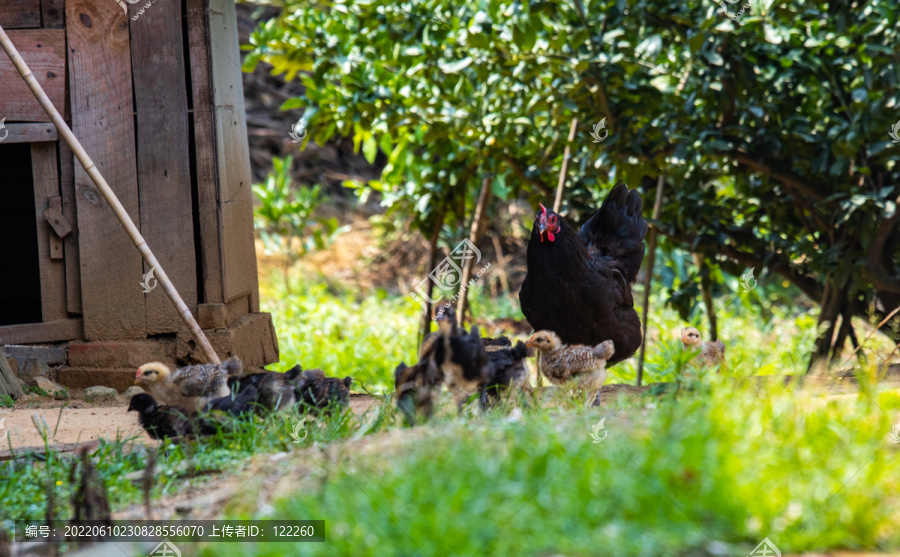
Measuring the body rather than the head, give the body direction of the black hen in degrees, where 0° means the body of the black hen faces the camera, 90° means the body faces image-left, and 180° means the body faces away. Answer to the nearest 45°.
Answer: approximately 45°

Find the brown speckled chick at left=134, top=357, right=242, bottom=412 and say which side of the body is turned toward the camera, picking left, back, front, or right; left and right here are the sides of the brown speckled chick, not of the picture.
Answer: left

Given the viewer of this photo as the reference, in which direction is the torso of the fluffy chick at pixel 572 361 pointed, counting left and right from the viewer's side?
facing to the left of the viewer

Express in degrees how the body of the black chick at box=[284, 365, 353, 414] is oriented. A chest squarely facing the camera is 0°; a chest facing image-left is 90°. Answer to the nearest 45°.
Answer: approximately 90°

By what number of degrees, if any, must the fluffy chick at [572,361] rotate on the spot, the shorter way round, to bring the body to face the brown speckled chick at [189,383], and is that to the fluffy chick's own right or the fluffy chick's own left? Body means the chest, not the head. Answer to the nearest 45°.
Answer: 0° — it already faces it

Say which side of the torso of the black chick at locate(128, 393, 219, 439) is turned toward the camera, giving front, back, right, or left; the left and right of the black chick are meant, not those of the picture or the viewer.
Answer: left

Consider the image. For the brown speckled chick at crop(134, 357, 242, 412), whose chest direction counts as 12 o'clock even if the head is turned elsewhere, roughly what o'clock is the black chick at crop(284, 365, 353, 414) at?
The black chick is roughly at 7 o'clock from the brown speckled chick.

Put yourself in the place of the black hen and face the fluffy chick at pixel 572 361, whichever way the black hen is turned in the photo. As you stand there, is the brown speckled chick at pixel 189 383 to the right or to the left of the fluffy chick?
right
